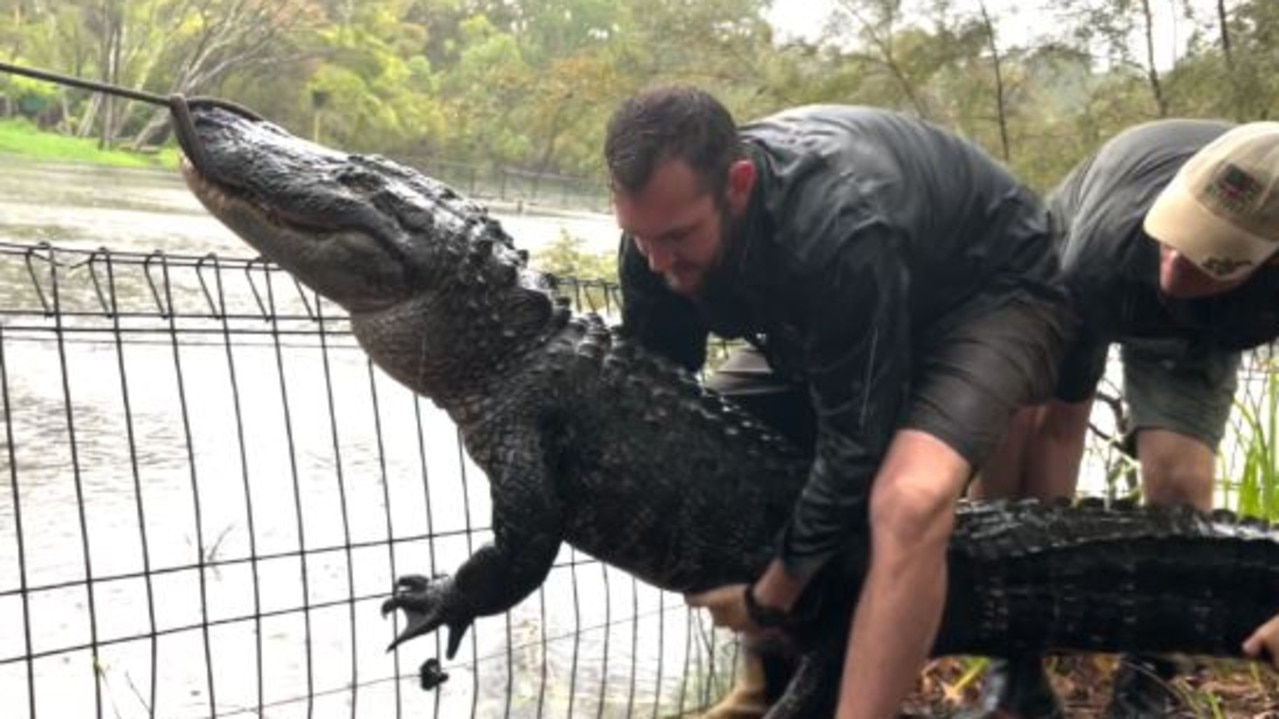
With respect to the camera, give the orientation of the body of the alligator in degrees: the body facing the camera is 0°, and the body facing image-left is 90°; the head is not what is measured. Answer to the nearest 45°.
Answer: approximately 90°

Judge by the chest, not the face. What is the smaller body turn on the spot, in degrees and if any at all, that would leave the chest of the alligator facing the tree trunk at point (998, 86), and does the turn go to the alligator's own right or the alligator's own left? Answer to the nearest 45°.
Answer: approximately 90° to the alligator's own right
